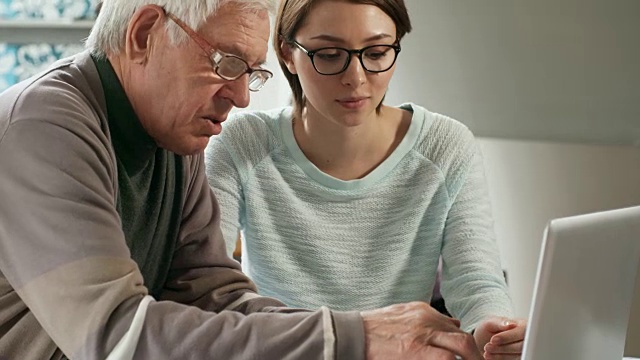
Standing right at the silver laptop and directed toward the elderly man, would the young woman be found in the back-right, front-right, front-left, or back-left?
front-right

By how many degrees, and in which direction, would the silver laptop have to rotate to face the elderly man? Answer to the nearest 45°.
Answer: approximately 45° to its left

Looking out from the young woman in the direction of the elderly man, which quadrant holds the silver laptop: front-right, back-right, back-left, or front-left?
front-left

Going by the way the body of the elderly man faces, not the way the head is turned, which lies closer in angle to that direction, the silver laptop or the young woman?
the silver laptop

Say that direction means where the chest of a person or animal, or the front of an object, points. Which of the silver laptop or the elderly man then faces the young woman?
the silver laptop

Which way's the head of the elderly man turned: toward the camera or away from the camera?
toward the camera

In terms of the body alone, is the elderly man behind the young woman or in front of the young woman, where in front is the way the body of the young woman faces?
in front

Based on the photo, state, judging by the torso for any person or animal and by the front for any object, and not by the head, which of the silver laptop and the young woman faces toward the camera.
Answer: the young woman

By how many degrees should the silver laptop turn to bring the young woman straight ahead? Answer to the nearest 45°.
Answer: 0° — it already faces them

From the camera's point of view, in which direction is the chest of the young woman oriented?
toward the camera

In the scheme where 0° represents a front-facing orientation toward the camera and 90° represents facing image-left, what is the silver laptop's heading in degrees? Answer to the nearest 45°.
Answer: approximately 135°

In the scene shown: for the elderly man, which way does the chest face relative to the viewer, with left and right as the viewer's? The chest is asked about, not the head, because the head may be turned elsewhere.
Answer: facing the viewer and to the right of the viewer

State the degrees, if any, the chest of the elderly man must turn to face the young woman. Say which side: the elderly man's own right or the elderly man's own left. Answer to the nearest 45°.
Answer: approximately 90° to the elderly man's own left
